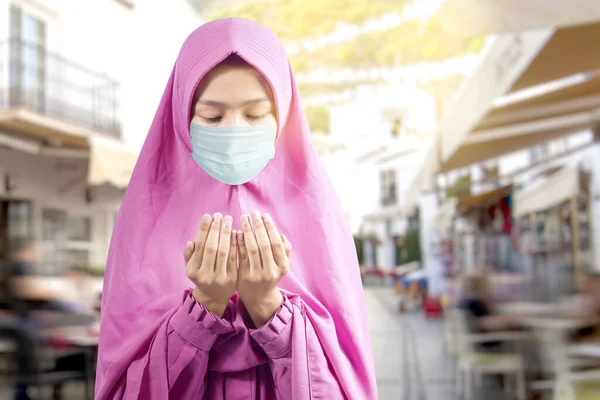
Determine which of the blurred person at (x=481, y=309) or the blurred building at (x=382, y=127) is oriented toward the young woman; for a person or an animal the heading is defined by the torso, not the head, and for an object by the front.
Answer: the blurred building

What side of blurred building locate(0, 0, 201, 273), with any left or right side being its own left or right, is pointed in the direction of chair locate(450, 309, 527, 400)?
front

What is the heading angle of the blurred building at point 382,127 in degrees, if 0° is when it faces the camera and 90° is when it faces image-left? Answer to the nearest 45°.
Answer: approximately 0°

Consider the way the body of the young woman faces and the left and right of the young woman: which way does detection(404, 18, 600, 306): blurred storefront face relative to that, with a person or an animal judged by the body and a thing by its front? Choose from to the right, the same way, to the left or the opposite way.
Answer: to the right

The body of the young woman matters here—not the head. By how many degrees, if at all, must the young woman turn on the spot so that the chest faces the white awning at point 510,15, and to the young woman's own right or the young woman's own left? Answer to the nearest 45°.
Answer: approximately 135° to the young woman's own left
